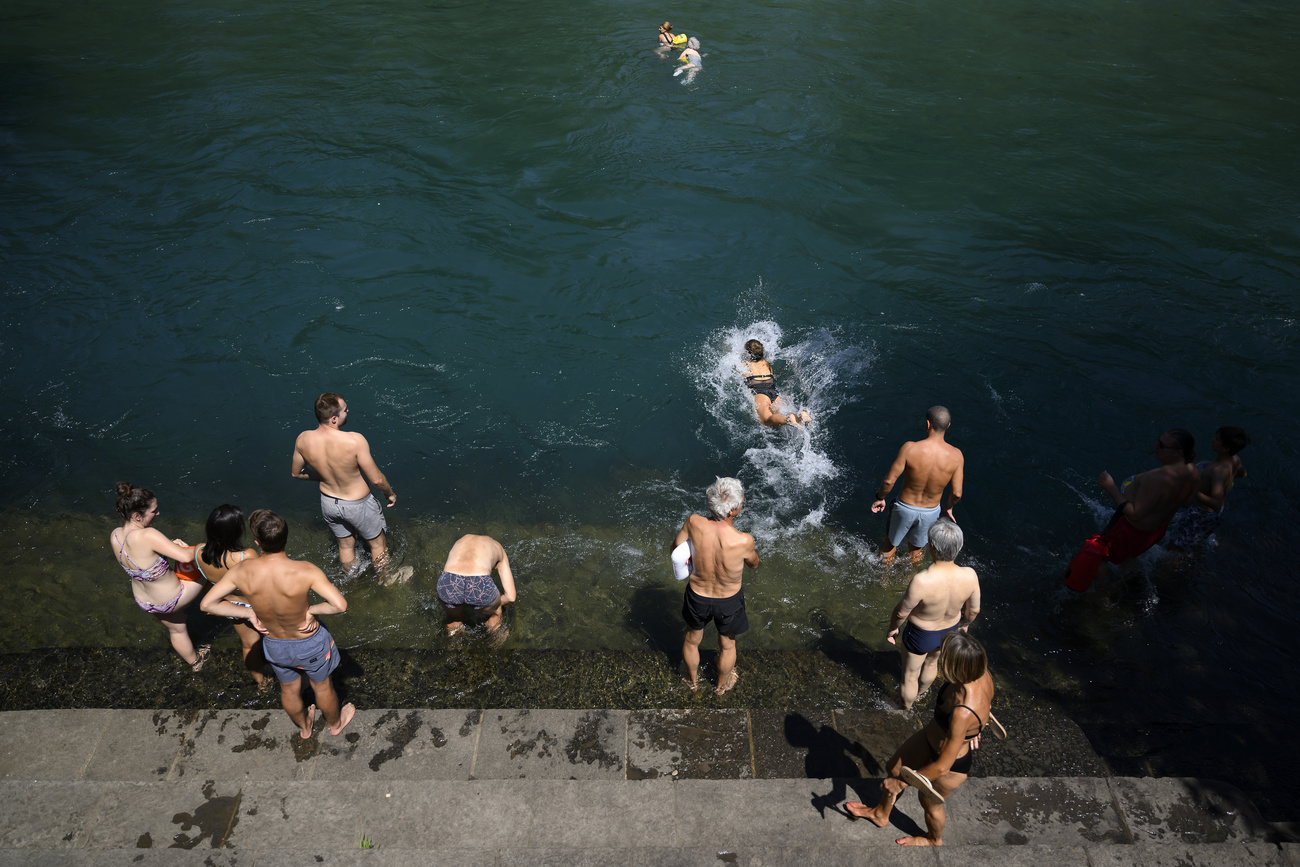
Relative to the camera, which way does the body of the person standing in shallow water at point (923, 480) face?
away from the camera

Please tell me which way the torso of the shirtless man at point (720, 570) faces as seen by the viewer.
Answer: away from the camera

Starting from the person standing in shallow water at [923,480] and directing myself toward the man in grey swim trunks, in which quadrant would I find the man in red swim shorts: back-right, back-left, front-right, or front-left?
back-left

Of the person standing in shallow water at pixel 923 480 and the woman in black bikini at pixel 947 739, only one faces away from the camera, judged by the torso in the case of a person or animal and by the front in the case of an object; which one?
the person standing in shallow water

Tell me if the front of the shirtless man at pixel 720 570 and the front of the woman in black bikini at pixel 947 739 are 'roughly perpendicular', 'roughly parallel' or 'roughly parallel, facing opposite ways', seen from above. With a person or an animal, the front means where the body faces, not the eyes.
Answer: roughly perpendicular

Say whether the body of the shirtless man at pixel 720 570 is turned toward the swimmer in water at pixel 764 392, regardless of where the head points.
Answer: yes

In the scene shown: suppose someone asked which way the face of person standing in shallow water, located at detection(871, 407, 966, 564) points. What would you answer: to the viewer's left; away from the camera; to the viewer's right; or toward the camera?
away from the camera

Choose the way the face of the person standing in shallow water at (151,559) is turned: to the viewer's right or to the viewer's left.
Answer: to the viewer's right

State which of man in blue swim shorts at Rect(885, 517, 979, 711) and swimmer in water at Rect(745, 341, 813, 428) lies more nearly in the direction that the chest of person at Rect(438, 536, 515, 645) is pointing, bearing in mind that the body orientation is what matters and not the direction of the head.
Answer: the swimmer in water

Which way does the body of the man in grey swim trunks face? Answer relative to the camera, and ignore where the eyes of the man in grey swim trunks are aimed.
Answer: away from the camera

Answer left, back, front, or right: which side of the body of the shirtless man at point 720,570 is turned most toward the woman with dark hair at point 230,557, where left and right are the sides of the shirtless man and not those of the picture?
left

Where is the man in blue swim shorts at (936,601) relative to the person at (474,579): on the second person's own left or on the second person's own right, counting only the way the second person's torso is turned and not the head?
on the second person's own right

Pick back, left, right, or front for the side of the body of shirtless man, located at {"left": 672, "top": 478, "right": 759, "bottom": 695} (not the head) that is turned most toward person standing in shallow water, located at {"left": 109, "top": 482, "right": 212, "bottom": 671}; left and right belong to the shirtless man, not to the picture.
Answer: left

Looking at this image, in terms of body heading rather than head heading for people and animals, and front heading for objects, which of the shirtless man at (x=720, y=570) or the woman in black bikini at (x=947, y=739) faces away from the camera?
the shirtless man

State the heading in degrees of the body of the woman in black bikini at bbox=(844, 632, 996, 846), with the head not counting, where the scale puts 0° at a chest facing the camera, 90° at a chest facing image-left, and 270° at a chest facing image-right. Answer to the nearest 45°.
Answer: approximately 90°
